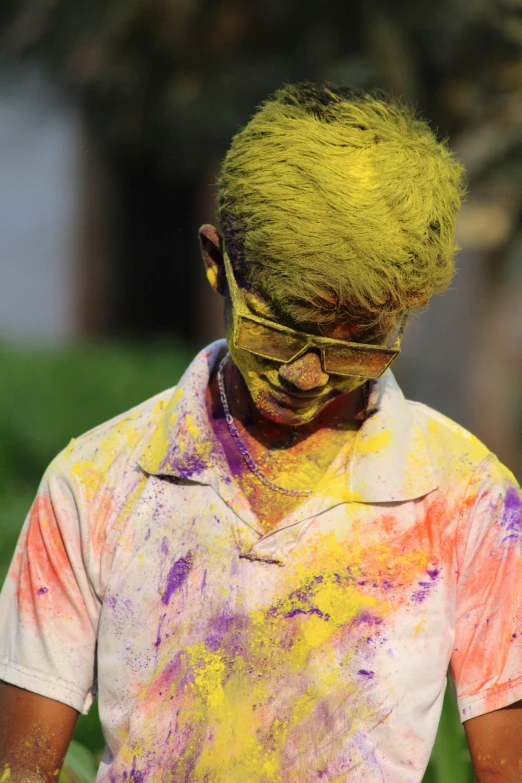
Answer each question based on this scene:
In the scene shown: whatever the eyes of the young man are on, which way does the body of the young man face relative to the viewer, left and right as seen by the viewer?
facing the viewer

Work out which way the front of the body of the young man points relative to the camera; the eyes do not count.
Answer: toward the camera
